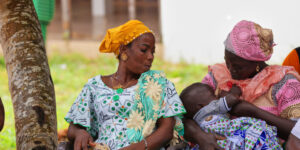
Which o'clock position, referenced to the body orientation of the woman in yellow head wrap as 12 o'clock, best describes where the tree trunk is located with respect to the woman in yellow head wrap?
The tree trunk is roughly at 2 o'clock from the woman in yellow head wrap.

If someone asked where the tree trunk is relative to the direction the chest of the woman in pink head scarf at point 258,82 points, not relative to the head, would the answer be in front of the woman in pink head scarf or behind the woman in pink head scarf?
in front

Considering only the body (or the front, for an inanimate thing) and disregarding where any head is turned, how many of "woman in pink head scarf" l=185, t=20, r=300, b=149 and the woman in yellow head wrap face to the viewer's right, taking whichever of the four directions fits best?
0

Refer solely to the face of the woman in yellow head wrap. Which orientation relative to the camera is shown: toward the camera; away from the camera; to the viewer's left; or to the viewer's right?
to the viewer's right

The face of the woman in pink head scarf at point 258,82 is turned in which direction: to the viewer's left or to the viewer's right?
to the viewer's left

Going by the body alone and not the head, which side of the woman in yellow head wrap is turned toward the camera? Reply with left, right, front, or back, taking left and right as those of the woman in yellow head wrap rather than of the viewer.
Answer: front

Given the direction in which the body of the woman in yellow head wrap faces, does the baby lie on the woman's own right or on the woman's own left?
on the woman's own left

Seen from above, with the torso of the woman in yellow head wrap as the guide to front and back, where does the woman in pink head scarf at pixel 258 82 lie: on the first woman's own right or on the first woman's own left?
on the first woman's own left
